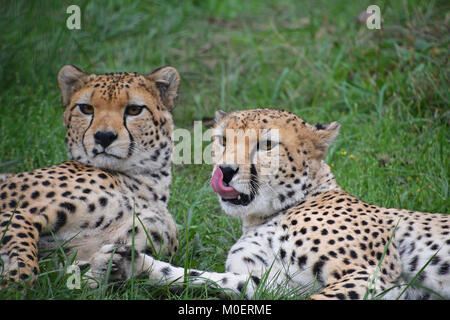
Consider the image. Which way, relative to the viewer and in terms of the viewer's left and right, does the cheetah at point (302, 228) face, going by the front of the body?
facing the viewer and to the left of the viewer

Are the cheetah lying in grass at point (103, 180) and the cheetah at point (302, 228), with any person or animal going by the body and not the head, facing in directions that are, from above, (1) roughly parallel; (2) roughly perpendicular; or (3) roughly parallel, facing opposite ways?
roughly perpendicular

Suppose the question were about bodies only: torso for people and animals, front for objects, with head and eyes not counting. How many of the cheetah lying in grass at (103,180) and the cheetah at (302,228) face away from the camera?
0

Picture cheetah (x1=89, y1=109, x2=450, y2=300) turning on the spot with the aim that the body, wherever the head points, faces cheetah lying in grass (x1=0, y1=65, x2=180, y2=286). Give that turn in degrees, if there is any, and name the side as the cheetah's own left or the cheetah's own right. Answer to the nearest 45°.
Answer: approximately 45° to the cheetah's own right

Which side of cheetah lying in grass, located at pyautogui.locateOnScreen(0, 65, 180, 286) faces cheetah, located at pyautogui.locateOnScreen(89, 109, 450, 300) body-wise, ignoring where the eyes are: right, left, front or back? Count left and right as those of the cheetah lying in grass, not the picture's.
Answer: front

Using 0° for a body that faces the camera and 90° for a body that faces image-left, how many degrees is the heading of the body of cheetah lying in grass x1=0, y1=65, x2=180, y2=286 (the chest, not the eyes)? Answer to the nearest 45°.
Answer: approximately 315°
